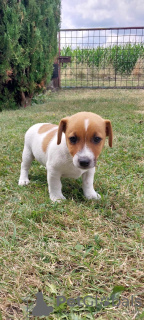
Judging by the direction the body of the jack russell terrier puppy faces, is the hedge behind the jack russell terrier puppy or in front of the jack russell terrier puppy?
behind

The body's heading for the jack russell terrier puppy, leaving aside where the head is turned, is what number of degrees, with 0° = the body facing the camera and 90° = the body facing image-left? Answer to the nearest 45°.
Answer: approximately 315°
